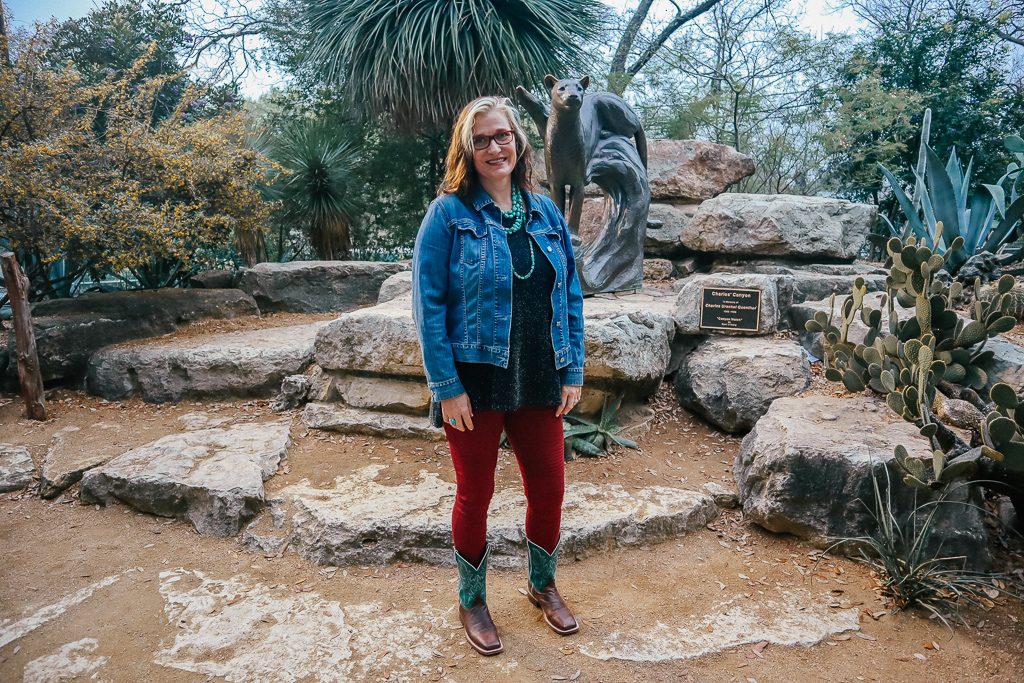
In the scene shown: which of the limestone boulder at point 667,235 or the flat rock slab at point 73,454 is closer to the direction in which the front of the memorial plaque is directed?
the flat rock slab

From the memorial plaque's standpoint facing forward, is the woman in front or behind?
in front

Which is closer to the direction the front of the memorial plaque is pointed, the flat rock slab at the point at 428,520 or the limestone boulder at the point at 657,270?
the flat rock slab

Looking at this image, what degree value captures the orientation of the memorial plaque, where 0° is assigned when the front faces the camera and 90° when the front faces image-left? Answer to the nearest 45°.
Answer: approximately 0°

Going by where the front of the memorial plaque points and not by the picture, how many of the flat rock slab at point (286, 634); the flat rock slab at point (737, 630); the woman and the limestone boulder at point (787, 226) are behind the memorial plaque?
1

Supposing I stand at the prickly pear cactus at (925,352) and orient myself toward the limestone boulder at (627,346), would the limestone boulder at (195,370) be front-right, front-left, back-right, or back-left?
front-left

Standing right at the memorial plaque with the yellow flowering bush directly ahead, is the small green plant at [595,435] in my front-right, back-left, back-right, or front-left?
front-left

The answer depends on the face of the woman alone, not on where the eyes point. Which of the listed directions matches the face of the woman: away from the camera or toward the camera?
toward the camera

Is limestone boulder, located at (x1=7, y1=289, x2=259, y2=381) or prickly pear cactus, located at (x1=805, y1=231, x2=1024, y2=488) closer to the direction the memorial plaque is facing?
the prickly pear cactus

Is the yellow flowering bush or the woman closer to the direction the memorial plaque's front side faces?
the woman

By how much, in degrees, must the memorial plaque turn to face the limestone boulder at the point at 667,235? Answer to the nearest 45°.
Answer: approximately 180°

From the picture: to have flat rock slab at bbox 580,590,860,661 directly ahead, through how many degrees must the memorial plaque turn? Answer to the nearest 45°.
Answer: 0° — it already faces it

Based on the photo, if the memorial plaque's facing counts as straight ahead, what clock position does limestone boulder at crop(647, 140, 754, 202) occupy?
The limestone boulder is roughly at 6 o'clock from the memorial plaque.

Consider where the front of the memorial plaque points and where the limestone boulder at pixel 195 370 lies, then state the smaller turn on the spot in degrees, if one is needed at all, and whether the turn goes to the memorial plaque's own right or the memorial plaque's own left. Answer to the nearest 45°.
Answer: approximately 90° to the memorial plaque's own right
